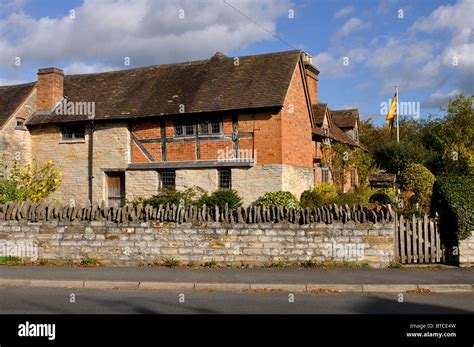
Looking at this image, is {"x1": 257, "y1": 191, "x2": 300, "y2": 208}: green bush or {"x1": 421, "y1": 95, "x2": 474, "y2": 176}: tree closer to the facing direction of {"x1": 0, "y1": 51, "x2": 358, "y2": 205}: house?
the green bush

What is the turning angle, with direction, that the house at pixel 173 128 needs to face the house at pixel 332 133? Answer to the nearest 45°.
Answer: approximately 135° to its left

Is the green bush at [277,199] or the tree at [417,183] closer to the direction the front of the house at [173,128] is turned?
the green bush

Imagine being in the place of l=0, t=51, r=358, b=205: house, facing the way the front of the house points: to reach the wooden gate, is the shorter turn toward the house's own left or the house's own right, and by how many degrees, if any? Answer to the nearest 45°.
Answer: approximately 45° to the house's own left

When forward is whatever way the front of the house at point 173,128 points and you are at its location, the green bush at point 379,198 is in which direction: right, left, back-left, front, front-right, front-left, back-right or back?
left

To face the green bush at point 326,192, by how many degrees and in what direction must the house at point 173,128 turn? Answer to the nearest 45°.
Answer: approximately 90° to its left

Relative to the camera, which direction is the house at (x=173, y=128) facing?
toward the camera

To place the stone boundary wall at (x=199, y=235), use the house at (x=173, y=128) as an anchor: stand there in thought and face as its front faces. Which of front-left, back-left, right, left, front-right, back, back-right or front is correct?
front

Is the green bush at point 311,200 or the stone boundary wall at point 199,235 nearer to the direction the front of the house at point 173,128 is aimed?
the stone boundary wall

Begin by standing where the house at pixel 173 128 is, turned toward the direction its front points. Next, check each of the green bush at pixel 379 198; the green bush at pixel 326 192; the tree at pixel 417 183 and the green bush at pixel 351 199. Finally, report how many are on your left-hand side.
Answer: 4

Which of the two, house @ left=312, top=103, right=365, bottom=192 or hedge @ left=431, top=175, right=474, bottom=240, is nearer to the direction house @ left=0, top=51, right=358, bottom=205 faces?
the hedge

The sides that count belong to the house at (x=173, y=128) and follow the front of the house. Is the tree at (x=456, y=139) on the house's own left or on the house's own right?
on the house's own left

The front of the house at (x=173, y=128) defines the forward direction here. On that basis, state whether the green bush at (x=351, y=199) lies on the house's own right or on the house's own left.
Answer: on the house's own left

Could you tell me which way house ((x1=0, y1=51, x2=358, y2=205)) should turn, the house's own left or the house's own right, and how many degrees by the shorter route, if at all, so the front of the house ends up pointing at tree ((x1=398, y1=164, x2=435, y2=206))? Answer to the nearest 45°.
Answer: approximately 90° to the house's own left

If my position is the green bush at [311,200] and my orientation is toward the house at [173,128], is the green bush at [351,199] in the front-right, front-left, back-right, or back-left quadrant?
back-right

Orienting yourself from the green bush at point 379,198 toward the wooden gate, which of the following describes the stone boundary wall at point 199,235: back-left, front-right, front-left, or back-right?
front-right
